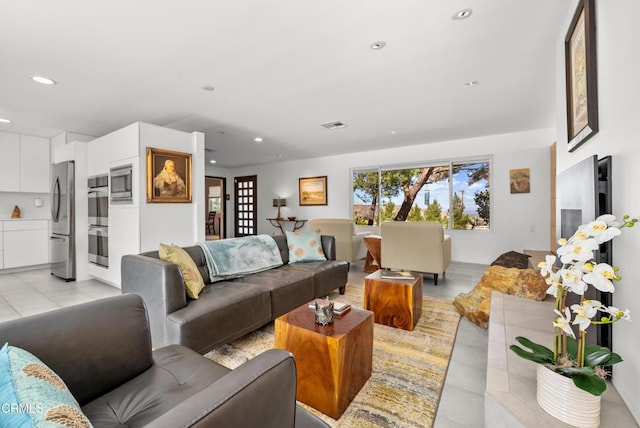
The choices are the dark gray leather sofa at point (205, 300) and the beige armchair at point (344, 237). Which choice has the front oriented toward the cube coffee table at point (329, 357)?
the dark gray leather sofa

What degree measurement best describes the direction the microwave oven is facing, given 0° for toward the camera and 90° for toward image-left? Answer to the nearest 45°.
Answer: approximately 45°

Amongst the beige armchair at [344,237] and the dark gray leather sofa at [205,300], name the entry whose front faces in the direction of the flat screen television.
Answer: the dark gray leather sofa

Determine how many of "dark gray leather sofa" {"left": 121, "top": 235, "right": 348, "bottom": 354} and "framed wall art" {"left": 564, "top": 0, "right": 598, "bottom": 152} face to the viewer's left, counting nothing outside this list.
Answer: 1

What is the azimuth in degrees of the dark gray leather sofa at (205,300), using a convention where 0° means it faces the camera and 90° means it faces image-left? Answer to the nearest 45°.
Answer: approximately 315°

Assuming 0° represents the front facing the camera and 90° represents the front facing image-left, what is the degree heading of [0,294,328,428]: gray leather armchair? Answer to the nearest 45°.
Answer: approximately 225°

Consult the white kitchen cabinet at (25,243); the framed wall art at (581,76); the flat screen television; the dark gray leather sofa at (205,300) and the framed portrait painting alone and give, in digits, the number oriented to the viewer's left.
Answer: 2

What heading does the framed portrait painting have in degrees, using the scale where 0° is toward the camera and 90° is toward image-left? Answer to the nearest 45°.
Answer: approximately 315°

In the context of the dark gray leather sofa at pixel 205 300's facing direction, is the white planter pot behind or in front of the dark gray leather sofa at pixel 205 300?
in front

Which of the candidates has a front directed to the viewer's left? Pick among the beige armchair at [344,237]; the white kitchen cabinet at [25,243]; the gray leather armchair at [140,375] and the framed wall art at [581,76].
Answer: the framed wall art

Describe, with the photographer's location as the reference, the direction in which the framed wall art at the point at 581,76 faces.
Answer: facing to the left of the viewer

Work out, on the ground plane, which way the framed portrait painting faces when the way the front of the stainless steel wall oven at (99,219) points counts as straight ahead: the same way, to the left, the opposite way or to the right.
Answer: to the left

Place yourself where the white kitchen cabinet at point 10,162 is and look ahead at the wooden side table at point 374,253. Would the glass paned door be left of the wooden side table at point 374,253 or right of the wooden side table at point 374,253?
left

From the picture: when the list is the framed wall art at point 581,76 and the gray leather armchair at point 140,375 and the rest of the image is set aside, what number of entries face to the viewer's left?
1

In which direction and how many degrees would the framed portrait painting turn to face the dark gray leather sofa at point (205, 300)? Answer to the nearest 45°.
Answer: approximately 45° to its right
